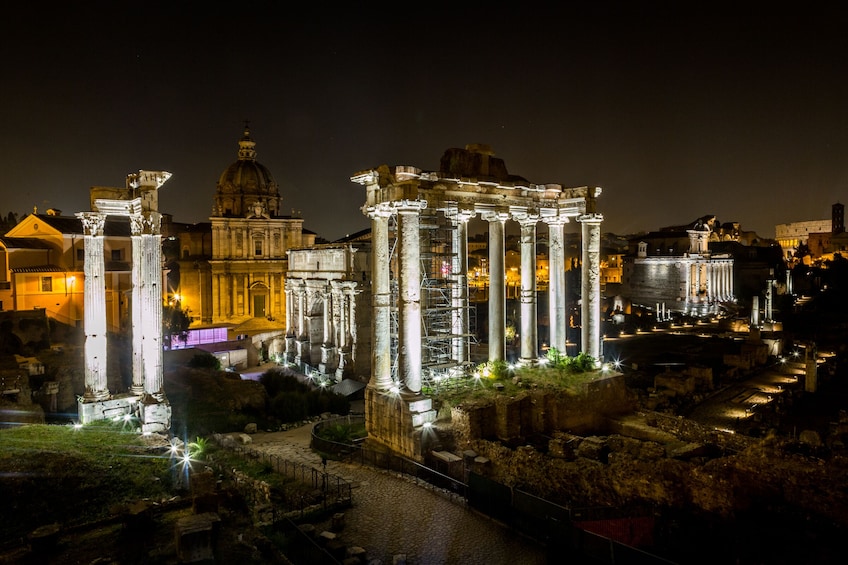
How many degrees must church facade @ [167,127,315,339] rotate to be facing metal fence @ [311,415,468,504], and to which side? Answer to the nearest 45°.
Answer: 0° — it already faces it

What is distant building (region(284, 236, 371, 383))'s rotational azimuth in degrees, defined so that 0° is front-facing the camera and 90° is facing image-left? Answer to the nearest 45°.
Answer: approximately 45°

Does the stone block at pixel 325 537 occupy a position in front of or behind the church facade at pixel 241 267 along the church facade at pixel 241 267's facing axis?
in front

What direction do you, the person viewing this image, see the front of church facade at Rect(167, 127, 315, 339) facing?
facing the viewer

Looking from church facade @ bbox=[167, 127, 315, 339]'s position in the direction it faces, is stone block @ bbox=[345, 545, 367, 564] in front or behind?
in front

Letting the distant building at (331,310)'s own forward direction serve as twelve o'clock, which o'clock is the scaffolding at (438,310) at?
The scaffolding is roughly at 10 o'clock from the distant building.

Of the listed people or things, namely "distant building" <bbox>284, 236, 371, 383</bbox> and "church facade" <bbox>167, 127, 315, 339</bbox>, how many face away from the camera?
0

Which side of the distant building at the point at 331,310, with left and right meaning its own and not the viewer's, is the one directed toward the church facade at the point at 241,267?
right

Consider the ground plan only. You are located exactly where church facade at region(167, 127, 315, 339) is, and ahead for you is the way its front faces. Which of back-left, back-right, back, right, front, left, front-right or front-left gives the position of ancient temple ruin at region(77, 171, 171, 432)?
front

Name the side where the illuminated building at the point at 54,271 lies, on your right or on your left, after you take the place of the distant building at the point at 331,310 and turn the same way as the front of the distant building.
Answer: on your right

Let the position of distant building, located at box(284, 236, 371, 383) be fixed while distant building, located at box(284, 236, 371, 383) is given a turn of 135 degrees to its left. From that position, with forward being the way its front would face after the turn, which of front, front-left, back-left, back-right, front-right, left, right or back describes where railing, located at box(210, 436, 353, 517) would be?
right

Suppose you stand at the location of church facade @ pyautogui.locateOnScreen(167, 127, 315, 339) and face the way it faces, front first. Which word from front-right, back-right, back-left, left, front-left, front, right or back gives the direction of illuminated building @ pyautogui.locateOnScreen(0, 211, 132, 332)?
front-right

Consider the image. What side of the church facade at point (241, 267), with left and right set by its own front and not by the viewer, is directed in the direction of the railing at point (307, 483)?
front

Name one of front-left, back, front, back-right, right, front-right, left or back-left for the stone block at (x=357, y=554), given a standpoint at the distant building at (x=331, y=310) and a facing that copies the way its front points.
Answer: front-left
